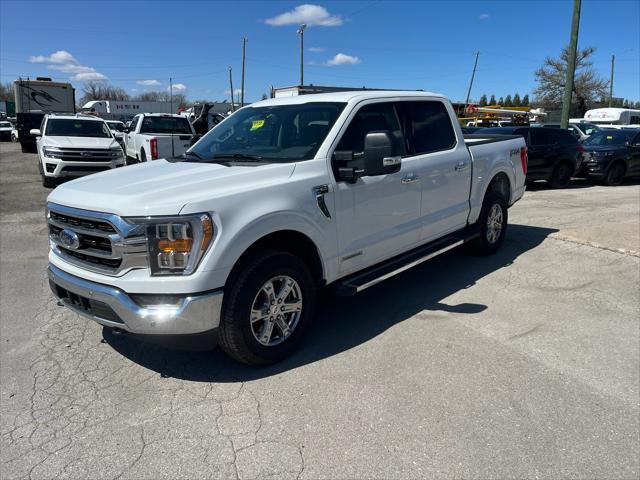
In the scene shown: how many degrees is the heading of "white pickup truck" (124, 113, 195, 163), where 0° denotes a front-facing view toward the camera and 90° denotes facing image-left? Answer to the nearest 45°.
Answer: approximately 135°

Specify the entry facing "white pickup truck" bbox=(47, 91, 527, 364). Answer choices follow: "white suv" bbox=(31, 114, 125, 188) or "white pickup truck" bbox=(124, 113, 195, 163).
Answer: the white suv

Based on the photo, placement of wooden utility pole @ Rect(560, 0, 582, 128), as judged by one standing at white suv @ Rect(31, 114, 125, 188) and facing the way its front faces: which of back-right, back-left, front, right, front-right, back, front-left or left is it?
left

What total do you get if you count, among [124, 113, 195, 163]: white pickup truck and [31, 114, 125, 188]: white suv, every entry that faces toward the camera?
1

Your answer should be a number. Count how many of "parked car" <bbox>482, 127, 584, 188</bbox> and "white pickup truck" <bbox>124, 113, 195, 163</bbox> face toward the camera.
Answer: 0

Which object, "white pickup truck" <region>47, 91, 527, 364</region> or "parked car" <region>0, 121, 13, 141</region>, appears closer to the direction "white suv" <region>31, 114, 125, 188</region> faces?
the white pickup truck

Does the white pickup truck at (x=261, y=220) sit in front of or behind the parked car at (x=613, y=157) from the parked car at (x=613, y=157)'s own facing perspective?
in front

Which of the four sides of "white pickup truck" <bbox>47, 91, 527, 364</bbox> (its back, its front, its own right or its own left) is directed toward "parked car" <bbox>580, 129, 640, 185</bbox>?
back

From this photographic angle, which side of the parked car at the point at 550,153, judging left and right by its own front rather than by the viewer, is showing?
left

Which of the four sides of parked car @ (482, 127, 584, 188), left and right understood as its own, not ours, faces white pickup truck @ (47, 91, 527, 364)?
left
